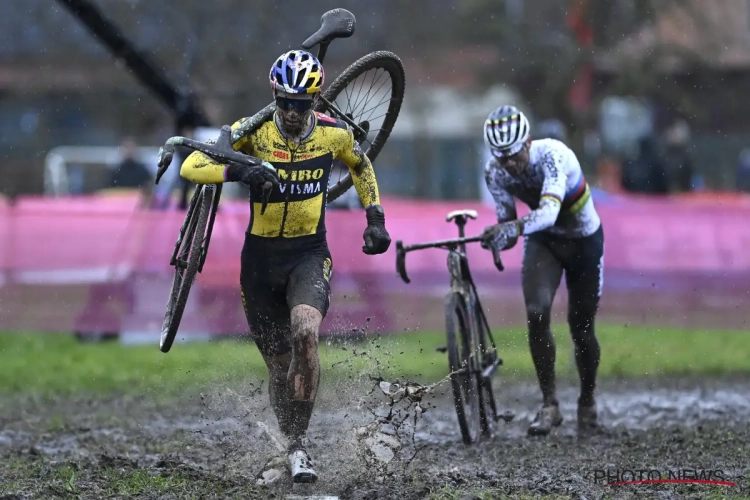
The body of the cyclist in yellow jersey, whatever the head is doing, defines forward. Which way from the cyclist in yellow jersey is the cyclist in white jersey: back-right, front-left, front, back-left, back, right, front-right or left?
back-left

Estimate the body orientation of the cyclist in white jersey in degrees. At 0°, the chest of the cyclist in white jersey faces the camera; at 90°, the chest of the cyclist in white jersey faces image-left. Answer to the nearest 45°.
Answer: approximately 45°

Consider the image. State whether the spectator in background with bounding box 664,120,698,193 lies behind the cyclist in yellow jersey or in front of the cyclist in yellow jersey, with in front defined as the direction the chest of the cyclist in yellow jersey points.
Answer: behind

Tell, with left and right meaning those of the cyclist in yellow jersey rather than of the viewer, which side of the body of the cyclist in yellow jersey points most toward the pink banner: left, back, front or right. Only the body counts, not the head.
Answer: back

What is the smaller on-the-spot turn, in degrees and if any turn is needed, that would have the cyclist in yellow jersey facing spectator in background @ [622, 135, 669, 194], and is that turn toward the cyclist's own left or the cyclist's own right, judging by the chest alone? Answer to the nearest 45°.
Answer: approximately 135° to the cyclist's own left

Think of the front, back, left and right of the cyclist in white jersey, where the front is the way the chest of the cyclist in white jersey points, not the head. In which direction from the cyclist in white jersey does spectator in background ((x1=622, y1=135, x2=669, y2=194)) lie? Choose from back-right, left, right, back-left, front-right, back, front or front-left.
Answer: back-right
